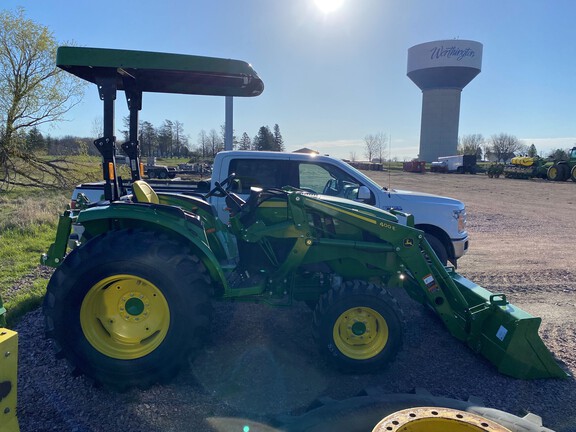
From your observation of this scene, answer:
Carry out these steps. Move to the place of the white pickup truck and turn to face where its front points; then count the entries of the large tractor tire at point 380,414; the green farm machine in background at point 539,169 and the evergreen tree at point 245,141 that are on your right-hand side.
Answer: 1

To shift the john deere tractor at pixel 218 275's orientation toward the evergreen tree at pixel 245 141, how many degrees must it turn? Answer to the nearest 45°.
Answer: approximately 90° to its left

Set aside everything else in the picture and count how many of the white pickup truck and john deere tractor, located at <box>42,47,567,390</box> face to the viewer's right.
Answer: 2

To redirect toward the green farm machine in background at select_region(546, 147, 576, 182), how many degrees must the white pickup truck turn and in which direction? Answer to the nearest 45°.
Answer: approximately 45° to its left

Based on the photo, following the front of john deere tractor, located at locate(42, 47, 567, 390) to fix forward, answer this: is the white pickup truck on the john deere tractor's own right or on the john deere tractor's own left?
on the john deere tractor's own left

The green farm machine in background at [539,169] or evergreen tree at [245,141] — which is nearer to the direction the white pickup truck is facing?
the green farm machine in background

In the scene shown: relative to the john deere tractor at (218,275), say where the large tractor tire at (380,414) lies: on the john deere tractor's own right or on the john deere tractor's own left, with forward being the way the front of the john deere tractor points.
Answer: on the john deere tractor's own right

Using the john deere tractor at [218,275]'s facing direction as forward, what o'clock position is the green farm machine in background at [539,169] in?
The green farm machine in background is roughly at 10 o'clock from the john deere tractor.

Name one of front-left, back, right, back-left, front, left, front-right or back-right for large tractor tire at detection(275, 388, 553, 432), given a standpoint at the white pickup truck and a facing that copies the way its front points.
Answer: right

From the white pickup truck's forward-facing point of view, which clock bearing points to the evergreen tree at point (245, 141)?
The evergreen tree is roughly at 9 o'clock from the white pickup truck.

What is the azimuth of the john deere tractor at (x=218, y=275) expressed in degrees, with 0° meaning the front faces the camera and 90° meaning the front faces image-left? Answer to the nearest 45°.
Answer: approximately 270°

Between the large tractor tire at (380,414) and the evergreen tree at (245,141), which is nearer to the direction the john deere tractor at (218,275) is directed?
the large tractor tire

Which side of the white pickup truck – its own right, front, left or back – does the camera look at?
right
